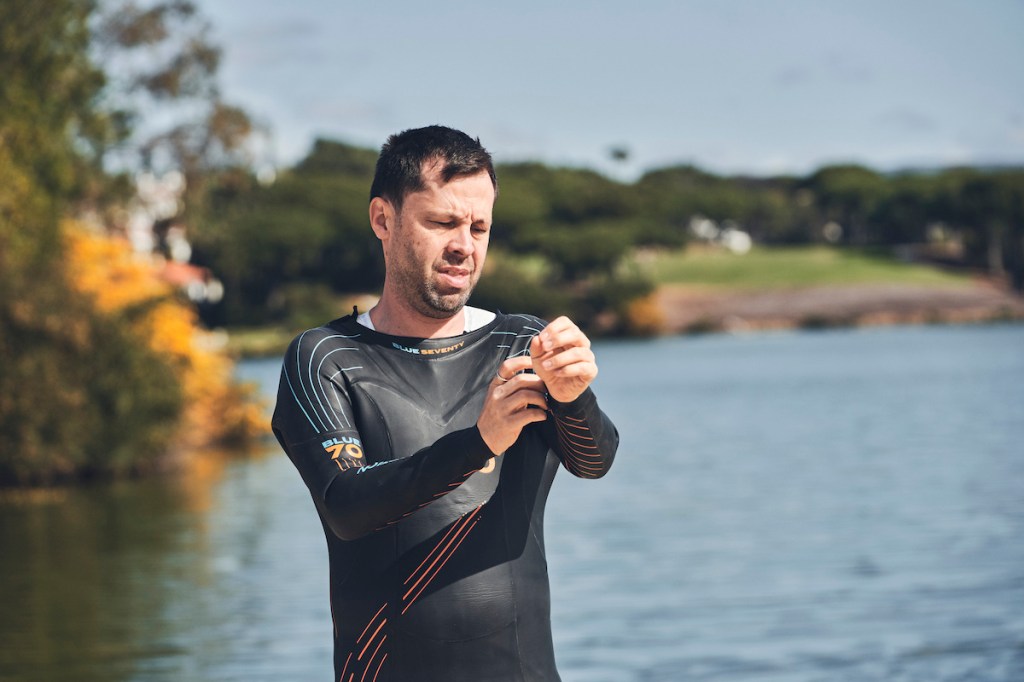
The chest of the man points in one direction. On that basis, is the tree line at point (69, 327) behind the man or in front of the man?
behind

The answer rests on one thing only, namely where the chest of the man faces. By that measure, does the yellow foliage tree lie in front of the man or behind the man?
behind

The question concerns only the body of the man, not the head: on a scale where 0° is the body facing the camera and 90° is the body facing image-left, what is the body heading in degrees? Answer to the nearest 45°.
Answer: approximately 315°
